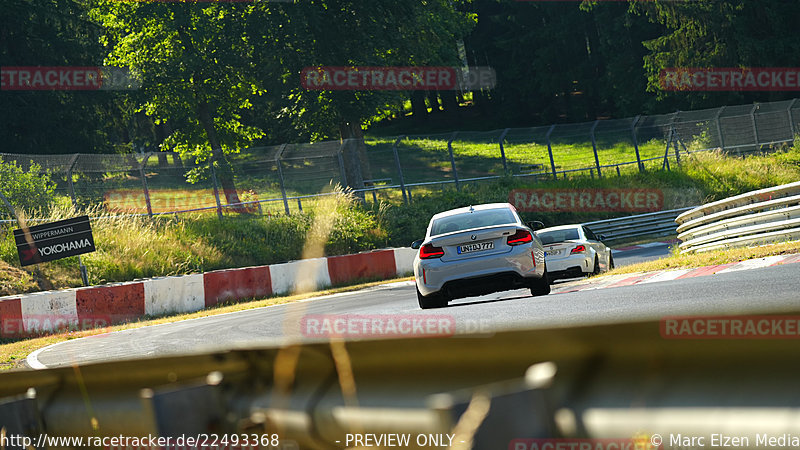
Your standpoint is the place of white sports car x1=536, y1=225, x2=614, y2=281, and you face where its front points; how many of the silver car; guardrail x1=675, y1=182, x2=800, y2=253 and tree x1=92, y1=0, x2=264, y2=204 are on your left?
1

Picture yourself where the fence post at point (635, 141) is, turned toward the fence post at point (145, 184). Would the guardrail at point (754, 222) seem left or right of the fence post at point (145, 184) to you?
left

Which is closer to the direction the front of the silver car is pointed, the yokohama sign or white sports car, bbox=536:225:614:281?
the white sports car

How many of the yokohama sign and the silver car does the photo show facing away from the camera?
1

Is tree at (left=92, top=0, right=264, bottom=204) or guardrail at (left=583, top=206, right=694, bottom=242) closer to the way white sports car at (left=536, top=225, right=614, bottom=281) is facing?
the guardrail

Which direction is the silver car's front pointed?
away from the camera

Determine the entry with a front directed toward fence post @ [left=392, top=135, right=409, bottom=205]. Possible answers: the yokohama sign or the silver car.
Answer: the silver car

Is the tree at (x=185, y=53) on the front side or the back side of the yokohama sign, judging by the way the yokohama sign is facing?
on the back side

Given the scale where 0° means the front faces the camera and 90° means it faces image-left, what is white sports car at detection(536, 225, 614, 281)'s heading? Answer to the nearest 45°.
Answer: approximately 225°

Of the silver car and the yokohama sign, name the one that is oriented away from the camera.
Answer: the silver car
